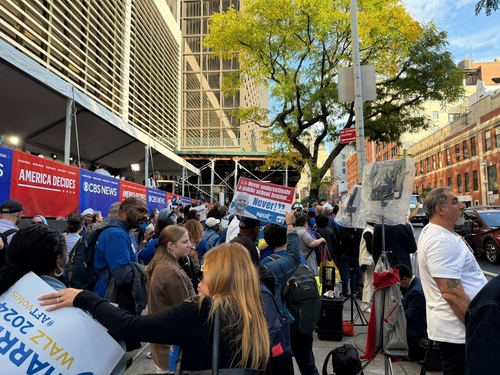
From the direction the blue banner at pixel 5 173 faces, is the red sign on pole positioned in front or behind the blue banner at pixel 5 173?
in front

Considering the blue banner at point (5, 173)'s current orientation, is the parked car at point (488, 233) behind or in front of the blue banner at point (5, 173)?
in front

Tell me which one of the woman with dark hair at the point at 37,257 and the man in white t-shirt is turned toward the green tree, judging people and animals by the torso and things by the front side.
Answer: the woman with dark hair

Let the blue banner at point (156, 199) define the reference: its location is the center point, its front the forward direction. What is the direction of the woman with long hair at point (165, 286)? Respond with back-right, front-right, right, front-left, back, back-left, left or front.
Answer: front-right

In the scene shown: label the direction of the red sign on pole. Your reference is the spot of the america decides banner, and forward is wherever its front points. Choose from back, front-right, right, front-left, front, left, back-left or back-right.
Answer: front-left

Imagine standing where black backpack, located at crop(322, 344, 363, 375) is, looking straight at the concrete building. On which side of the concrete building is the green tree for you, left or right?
right

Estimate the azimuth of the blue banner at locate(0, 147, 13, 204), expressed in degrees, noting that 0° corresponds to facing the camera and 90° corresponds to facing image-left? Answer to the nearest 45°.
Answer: approximately 315°

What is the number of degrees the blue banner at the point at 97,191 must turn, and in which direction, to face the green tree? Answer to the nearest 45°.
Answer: approximately 45° to its left

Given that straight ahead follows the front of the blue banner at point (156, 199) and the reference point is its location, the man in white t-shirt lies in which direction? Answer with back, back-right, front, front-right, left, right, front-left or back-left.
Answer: front-right

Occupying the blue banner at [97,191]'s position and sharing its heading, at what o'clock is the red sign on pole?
The red sign on pole is roughly at 11 o'clock from the blue banner.
